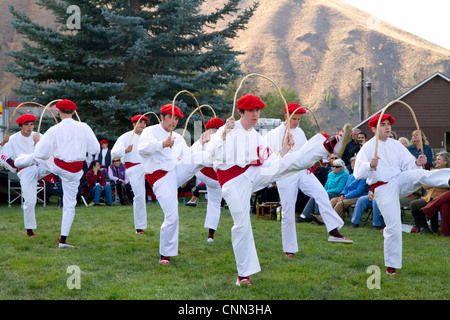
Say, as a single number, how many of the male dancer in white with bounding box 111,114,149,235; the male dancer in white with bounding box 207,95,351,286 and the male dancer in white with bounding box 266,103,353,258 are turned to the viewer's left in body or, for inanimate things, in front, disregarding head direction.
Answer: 0

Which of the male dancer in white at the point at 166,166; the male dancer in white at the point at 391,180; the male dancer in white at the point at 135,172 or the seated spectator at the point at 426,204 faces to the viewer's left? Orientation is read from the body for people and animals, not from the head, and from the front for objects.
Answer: the seated spectator

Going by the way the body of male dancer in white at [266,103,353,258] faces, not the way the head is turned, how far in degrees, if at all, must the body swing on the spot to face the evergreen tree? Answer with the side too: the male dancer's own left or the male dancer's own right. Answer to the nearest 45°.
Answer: approximately 180°

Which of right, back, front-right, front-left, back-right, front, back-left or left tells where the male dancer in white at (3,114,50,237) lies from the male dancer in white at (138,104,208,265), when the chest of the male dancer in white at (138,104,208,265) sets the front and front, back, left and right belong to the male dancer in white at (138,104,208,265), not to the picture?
back

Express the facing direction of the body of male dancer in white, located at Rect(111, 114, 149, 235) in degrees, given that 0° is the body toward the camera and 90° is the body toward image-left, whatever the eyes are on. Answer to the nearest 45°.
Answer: approximately 315°

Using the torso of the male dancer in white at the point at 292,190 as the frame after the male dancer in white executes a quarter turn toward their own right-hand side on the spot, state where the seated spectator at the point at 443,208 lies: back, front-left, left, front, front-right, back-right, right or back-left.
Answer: back

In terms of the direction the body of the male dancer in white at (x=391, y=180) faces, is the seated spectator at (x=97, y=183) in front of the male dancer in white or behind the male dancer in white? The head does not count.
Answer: behind

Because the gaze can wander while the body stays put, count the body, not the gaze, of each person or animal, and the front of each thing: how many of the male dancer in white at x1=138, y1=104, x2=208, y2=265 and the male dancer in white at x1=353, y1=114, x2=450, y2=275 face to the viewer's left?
0

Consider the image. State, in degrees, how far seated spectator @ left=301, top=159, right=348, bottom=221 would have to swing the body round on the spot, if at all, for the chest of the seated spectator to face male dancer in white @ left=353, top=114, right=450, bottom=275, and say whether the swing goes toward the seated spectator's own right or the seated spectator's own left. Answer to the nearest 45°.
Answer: approximately 45° to the seated spectator's own left

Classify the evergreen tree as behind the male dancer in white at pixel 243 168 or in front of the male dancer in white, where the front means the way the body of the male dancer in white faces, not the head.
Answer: behind

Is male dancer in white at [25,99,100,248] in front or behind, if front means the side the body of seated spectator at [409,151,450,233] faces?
in front

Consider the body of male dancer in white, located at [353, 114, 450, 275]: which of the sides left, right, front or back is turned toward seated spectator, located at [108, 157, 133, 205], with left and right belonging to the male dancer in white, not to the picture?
back

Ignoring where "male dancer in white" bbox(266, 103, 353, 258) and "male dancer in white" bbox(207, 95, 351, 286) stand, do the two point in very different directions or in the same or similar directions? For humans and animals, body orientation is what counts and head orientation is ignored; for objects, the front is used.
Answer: same or similar directions

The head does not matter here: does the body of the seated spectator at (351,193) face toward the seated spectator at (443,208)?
no

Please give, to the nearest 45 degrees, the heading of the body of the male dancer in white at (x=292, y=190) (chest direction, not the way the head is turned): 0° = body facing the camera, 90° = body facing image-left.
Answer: approximately 315°

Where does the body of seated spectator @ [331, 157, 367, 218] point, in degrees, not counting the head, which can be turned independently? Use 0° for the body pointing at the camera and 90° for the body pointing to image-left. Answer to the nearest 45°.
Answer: approximately 45°

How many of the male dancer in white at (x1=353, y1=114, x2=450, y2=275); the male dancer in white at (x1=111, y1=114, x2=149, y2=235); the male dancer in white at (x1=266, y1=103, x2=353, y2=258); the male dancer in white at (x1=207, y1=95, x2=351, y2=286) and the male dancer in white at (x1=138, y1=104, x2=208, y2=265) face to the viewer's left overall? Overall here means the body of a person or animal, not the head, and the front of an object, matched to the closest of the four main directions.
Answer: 0

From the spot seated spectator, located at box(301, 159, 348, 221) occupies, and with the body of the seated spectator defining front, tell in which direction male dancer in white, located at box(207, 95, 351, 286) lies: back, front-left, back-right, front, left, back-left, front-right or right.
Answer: front-left

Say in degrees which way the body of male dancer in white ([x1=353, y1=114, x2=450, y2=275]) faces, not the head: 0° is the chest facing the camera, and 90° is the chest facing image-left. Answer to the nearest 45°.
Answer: approximately 315°

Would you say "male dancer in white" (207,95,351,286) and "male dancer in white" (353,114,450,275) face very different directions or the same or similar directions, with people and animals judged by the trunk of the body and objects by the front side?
same or similar directions
